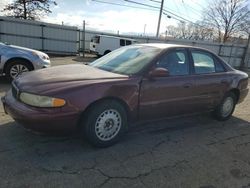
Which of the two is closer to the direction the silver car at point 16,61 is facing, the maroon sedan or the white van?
the maroon sedan

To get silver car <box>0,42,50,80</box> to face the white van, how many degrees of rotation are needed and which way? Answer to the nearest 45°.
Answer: approximately 90° to its left

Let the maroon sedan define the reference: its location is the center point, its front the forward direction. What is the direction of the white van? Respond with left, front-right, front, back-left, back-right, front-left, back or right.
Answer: back-right

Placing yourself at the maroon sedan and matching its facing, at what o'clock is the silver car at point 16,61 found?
The silver car is roughly at 3 o'clock from the maroon sedan.

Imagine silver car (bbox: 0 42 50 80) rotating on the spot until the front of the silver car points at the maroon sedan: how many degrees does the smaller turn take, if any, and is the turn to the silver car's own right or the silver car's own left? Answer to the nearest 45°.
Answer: approximately 45° to the silver car's own right

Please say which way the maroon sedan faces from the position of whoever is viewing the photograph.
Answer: facing the viewer and to the left of the viewer

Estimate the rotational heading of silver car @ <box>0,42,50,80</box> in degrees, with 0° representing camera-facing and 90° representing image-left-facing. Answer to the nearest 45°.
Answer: approximately 315°

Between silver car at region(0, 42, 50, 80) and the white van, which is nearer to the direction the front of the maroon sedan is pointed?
the silver car

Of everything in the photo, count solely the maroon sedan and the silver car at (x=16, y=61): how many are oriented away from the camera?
0
